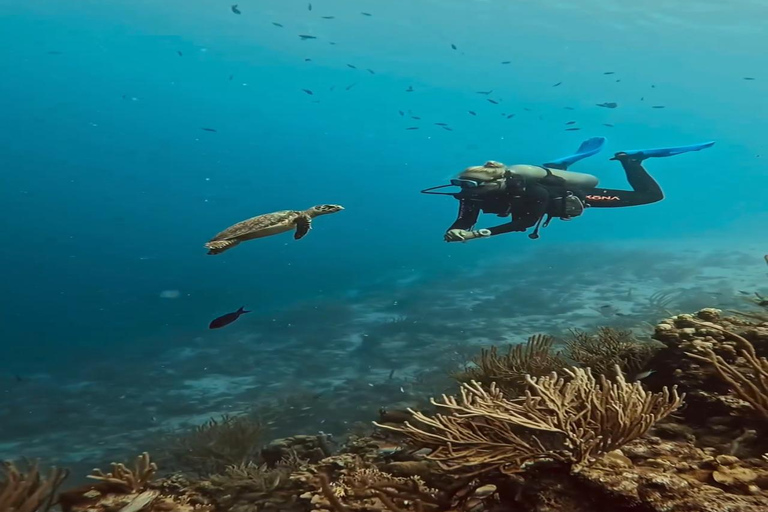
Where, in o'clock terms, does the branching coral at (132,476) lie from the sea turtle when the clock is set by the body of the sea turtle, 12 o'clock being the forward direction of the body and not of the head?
The branching coral is roughly at 4 o'clock from the sea turtle.

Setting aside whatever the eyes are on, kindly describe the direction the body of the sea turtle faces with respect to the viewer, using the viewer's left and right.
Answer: facing to the right of the viewer

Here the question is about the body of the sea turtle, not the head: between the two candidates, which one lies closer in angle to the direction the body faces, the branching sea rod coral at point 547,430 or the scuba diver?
the scuba diver

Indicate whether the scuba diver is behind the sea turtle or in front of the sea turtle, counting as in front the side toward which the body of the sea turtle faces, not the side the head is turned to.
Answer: in front

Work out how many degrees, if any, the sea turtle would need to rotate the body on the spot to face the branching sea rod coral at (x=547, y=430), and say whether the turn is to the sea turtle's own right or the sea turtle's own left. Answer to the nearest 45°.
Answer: approximately 45° to the sea turtle's own right

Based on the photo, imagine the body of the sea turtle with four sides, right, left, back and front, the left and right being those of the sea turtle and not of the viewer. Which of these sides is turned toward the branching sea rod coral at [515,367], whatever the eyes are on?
front
